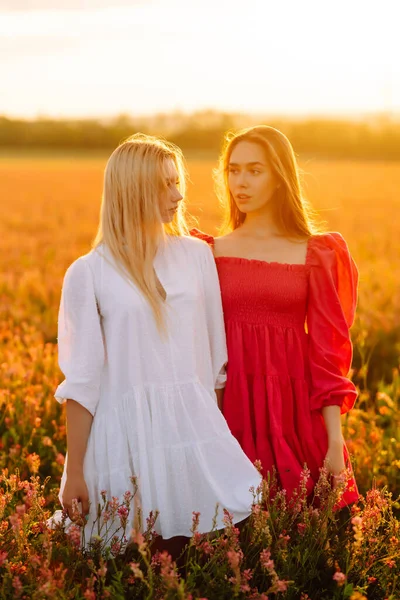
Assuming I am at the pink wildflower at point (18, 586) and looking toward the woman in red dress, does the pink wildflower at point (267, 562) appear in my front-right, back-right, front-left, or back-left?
front-right

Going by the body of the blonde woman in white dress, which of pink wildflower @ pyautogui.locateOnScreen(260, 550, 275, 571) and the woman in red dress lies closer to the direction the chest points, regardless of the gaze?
the pink wildflower

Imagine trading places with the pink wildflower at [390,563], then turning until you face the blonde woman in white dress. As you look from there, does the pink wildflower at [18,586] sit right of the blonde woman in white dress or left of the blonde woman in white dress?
left

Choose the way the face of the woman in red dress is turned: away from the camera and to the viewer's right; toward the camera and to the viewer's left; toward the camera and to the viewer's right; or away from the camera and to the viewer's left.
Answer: toward the camera and to the viewer's left

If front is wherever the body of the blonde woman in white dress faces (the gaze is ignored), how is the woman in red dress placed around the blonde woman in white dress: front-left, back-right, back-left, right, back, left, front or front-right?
left

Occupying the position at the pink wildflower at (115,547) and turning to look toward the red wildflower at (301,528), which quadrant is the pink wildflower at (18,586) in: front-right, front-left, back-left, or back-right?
back-right

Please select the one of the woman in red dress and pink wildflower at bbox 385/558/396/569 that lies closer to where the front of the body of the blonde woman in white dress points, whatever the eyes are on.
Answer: the pink wildflower

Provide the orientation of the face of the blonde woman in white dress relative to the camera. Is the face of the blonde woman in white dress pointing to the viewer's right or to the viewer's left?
to the viewer's right

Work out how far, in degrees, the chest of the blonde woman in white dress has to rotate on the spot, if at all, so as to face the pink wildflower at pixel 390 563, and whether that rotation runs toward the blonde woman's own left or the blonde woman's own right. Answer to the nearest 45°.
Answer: approximately 45° to the blonde woman's own left

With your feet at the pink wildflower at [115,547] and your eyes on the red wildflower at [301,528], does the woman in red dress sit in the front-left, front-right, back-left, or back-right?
front-left

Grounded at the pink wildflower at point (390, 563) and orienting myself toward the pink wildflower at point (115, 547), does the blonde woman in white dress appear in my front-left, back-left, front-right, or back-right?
front-right

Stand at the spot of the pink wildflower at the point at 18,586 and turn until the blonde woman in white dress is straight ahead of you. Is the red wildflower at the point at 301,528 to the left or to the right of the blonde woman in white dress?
right

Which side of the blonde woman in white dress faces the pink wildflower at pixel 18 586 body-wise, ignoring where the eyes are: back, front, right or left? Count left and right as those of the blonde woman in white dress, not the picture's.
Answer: right

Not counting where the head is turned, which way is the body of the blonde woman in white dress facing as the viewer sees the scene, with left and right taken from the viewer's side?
facing the viewer and to the right of the viewer
